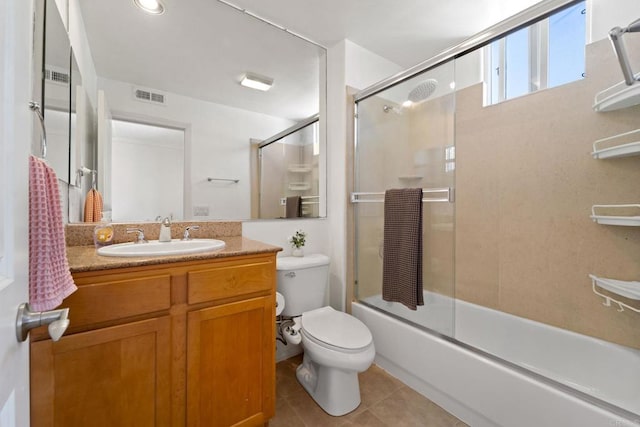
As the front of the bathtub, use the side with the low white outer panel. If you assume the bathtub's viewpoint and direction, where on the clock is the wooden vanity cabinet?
The wooden vanity cabinet is roughly at 12 o'clock from the bathtub.

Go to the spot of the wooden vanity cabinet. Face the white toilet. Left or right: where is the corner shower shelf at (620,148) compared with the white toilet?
right

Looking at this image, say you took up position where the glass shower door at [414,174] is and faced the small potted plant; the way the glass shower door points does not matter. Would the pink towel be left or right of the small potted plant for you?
left

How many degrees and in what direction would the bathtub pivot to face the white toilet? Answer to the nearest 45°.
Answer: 0° — it already faces it

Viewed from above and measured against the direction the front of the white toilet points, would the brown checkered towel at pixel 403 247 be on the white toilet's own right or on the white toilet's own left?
on the white toilet's own left

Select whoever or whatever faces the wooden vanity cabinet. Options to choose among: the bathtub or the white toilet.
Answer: the bathtub
